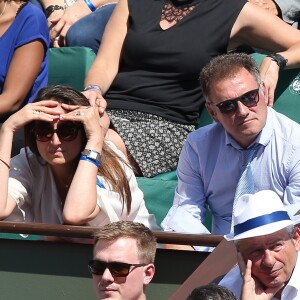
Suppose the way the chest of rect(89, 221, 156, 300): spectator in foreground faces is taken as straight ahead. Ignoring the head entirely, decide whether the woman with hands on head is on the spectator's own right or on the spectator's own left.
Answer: on the spectator's own right

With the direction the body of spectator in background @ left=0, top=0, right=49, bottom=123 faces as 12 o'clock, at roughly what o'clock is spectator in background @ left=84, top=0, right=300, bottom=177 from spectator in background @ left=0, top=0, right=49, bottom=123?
spectator in background @ left=84, top=0, right=300, bottom=177 is roughly at 8 o'clock from spectator in background @ left=0, top=0, right=49, bottom=123.

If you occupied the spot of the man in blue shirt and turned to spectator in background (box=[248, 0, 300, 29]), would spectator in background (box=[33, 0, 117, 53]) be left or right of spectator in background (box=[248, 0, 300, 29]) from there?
left

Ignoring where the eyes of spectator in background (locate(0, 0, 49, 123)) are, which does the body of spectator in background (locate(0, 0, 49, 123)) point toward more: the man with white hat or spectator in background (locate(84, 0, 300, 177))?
the man with white hat

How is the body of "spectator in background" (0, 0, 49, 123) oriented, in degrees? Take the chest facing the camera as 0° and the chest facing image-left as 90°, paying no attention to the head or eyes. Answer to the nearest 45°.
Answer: approximately 45°

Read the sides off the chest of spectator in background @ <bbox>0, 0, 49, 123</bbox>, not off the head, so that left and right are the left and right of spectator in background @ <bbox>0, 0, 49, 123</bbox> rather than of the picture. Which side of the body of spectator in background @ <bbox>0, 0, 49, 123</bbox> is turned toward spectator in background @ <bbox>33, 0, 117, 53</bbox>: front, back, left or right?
back

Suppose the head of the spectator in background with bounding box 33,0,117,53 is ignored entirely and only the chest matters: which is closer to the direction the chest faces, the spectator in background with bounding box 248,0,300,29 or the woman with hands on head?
the woman with hands on head

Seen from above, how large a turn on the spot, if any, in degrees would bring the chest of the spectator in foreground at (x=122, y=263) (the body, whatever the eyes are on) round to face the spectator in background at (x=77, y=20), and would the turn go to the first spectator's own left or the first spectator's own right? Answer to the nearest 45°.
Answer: approximately 135° to the first spectator's own right
